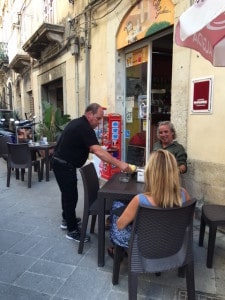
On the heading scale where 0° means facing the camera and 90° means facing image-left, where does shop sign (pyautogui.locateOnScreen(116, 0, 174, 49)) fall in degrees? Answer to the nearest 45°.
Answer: approximately 45°

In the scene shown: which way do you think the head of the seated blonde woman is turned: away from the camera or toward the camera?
away from the camera

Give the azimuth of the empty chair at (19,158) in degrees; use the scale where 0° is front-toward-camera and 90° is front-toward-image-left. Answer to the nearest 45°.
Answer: approximately 225°

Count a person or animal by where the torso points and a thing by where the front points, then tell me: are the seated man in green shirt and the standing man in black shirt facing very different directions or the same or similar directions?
very different directions

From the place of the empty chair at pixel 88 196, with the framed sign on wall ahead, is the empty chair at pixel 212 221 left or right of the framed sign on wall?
right

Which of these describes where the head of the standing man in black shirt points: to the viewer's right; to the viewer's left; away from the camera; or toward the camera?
to the viewer's right

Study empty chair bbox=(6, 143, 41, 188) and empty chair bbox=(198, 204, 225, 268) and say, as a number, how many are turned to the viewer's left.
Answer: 1

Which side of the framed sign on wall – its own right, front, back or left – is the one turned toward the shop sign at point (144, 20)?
right

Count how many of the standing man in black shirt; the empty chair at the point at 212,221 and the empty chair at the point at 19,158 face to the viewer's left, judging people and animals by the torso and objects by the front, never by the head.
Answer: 1

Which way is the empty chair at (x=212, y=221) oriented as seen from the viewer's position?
to the viewer's left
